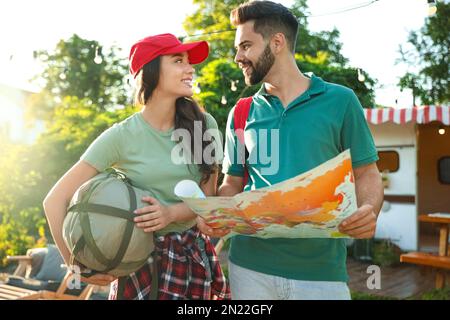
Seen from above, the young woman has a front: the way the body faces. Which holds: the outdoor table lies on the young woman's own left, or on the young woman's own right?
on the young woman's own left

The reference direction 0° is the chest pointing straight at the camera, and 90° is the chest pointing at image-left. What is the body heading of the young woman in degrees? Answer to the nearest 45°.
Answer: approximately 315°

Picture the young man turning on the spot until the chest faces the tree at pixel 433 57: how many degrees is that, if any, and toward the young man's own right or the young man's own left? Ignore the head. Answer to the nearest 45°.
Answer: approximately 135° to the young man's own right

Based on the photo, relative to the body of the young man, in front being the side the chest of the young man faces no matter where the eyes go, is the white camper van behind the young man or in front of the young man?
behind

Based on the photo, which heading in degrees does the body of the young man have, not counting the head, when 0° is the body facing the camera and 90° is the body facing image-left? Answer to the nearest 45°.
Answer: approximately 45°

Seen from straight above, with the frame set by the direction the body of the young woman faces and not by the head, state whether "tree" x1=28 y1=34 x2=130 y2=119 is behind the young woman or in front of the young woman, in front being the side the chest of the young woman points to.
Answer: behind

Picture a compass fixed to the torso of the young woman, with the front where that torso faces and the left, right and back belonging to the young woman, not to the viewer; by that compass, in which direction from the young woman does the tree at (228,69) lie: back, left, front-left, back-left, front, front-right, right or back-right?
back-left

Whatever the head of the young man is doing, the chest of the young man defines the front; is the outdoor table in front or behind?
behind

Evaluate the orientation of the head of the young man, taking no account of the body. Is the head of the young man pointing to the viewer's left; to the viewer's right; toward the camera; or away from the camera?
to the viewer's left
